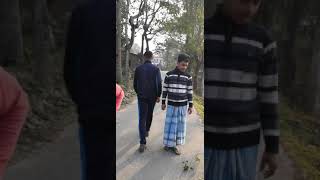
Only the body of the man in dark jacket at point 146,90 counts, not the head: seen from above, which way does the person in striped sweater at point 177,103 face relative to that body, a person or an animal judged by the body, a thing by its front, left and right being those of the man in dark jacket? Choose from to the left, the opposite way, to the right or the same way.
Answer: the opposite way

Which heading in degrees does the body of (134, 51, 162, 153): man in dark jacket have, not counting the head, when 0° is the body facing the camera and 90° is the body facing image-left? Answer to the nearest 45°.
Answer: approximately 180°

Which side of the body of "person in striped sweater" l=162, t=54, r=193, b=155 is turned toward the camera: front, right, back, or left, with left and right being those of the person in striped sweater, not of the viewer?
front
